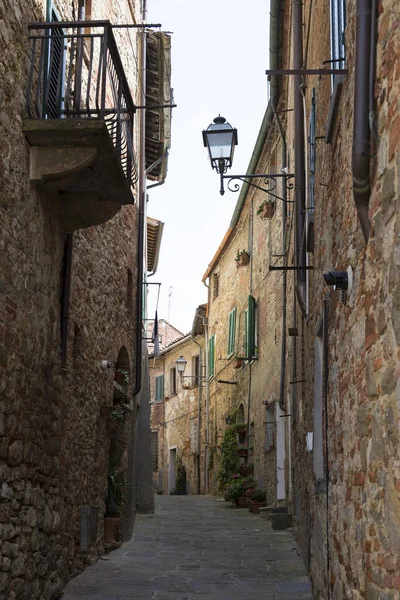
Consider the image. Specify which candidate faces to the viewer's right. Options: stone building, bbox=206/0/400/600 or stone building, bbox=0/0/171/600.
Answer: stone building, bbox=0/0/171/600

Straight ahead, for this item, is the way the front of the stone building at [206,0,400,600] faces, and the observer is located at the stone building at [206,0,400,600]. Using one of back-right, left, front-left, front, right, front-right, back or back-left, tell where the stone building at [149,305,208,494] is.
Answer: right

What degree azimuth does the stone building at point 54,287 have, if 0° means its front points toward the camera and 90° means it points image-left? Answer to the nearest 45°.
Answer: approximately 270°

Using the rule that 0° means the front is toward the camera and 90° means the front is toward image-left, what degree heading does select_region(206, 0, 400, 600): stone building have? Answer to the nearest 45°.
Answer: approximately 90°

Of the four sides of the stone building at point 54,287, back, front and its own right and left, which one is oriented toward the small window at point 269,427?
left

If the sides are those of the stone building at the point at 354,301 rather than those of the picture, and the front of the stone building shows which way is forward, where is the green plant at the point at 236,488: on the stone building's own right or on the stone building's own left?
on the stone building's own right

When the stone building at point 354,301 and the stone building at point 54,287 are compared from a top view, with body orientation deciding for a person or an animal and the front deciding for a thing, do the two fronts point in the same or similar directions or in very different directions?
very different directions

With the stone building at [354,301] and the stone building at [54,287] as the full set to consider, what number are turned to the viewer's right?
1

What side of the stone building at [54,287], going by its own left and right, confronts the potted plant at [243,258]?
left
